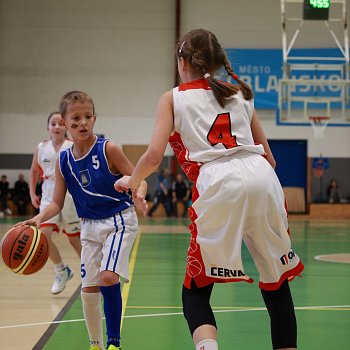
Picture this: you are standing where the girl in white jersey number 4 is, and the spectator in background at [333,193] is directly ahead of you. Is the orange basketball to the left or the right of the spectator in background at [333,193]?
left

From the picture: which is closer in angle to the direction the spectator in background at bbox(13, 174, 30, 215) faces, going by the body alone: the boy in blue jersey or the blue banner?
the boy in blue jersey

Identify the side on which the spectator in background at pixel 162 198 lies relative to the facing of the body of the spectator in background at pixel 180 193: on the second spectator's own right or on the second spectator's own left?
on the second spectator's own right

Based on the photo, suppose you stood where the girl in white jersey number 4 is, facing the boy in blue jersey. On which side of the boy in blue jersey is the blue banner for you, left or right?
right

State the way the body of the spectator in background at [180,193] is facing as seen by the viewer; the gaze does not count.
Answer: toward the camera

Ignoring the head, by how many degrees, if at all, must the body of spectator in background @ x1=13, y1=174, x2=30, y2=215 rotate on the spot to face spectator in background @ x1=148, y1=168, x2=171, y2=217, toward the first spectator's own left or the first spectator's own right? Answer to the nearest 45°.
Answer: approximately 90° to the first spectator's own left

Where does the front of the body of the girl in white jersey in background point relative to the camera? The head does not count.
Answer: toward the camera

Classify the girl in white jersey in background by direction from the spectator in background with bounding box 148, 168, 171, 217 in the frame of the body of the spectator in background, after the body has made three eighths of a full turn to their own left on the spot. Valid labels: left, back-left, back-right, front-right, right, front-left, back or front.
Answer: back-left

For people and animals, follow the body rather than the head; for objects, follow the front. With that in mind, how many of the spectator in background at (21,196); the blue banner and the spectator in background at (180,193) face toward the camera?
3

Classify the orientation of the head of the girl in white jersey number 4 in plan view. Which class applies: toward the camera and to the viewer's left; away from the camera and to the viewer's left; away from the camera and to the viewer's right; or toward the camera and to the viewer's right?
away from the camera and to the viewer's left

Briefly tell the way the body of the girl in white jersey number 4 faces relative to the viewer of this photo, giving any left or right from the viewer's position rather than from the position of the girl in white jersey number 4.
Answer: facing away from the viewer and to the left of the viewer

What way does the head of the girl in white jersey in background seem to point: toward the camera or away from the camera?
toward the camera

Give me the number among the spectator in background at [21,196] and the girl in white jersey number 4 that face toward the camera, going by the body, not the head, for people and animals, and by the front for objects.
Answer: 1

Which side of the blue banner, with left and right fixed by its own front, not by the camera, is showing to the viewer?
front
